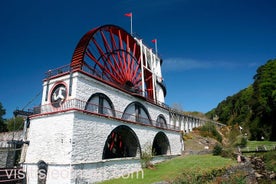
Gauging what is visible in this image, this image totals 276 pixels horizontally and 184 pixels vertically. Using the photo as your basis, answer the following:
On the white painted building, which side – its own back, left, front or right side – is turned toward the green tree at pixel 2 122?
right

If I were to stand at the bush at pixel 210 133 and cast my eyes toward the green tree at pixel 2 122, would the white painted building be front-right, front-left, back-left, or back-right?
front-left

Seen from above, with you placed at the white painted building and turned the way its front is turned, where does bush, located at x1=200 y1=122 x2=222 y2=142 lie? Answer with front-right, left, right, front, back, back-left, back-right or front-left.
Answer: back

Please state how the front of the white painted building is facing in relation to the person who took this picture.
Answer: facing the viewer and to the left of the viewer
